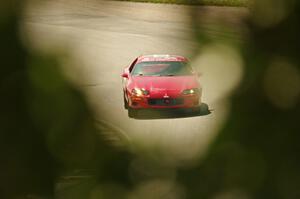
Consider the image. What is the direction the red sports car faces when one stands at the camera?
facing the viewer
